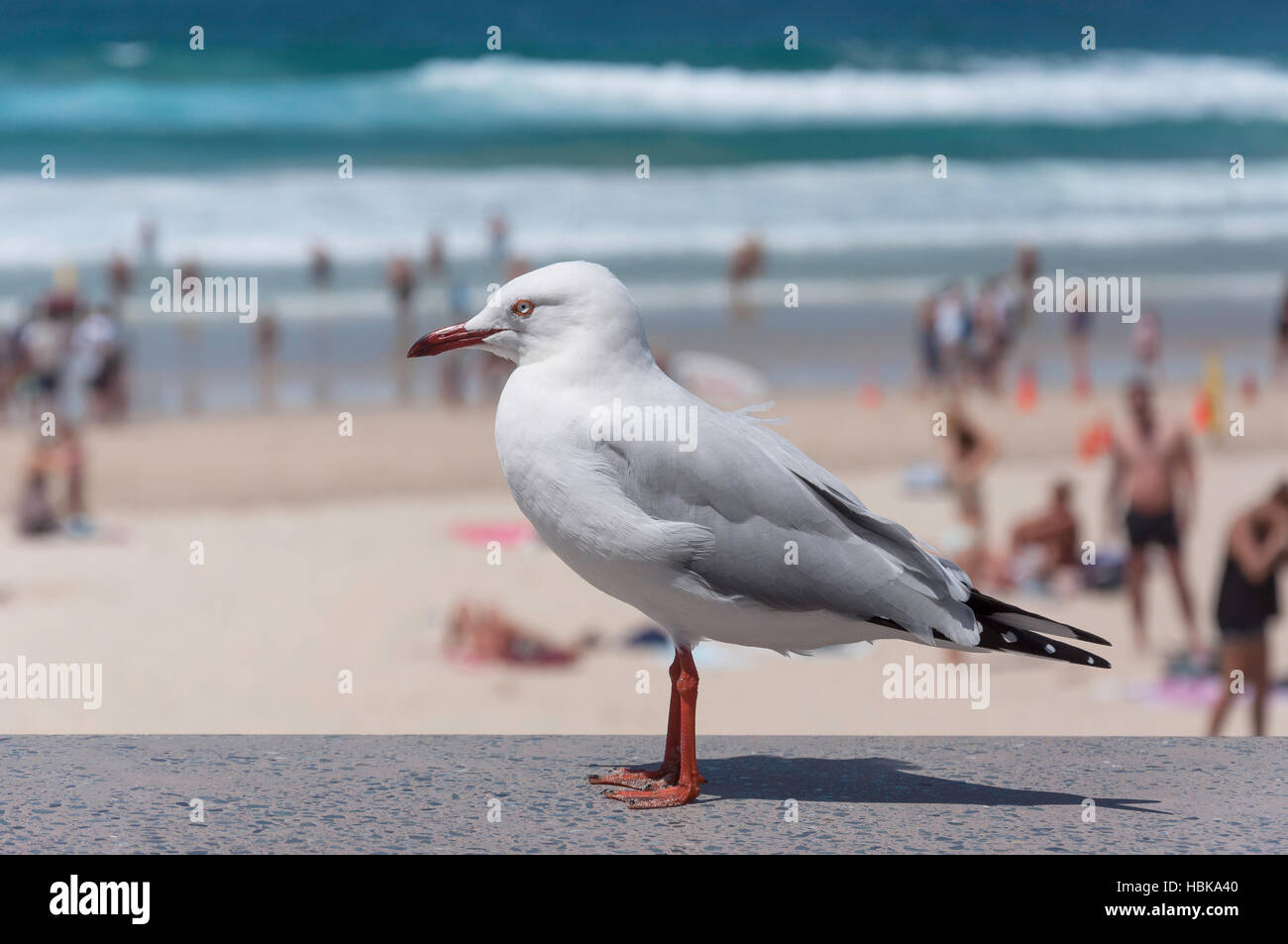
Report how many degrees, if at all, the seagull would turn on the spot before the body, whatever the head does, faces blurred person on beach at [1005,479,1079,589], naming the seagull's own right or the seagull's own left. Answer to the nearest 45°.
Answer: approximately 90° to the seagull's own right

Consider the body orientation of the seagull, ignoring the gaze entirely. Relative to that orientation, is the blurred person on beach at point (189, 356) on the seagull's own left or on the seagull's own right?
on the seagull's own right

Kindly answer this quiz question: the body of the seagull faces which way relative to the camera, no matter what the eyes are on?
to the viewer's left

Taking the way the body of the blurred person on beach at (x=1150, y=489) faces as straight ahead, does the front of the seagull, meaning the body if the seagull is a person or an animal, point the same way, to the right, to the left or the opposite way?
to the right

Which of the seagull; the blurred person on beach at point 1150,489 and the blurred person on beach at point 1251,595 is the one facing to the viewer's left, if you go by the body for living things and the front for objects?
the seagull

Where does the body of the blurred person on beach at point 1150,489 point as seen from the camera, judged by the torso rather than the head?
toward the camera

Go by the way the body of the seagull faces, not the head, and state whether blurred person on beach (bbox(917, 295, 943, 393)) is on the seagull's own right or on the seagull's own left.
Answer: on the seagull's own right

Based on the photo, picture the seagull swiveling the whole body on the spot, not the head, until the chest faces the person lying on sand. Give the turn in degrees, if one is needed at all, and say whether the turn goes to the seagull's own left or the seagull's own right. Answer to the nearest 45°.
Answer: approximately 90° to the seagull's own right

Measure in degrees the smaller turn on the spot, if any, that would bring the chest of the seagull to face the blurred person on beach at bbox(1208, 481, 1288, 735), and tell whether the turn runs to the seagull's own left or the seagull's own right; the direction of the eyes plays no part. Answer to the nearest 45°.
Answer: approximately 135° to the seagull's own right
